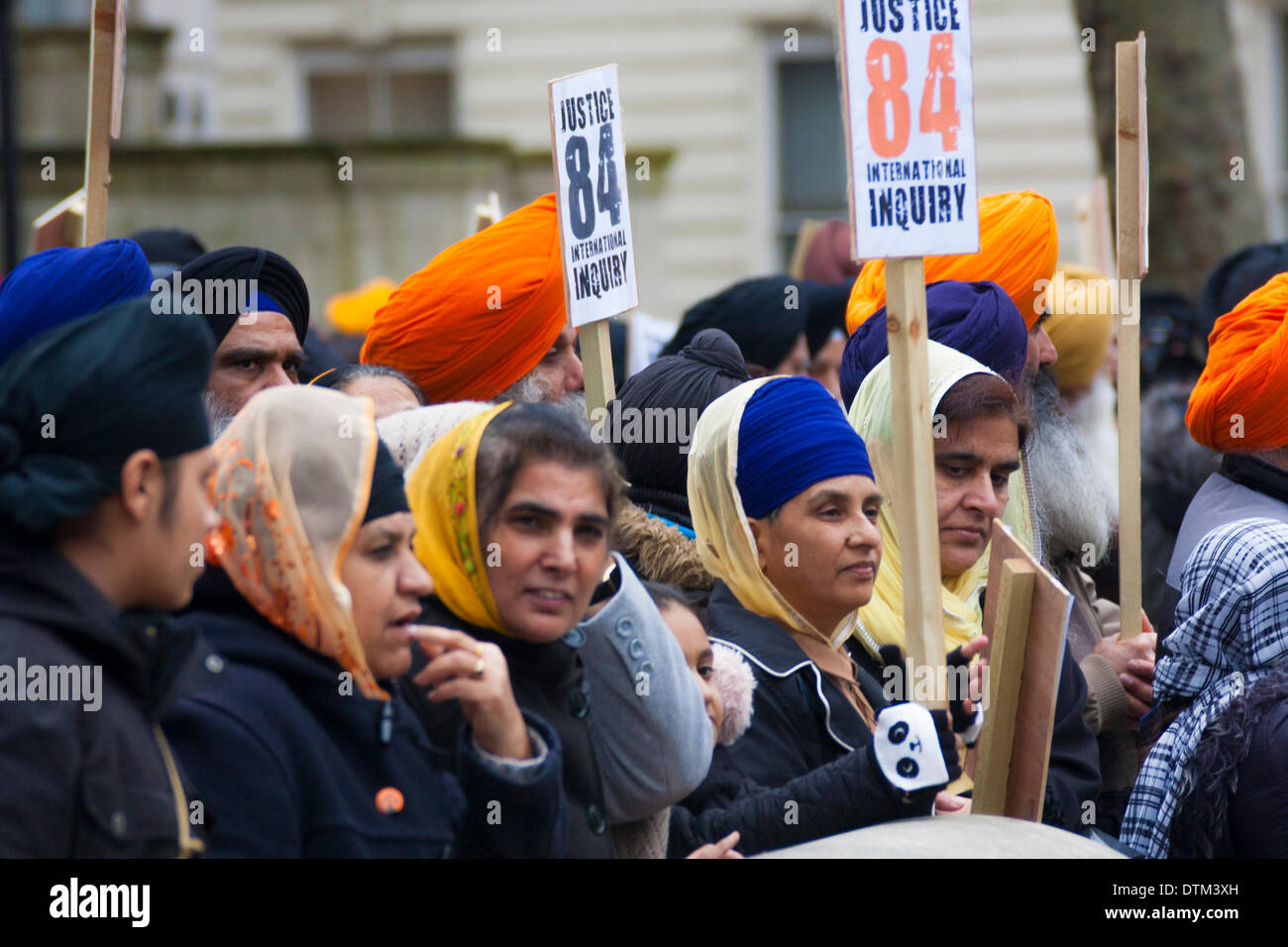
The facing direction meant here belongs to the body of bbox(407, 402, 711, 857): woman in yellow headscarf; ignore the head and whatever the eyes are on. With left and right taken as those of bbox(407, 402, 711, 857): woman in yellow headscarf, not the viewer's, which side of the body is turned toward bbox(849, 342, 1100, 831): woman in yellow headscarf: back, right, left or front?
left

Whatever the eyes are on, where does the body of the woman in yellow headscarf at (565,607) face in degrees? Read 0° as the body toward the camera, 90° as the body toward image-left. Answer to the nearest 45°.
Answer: approximately 315°

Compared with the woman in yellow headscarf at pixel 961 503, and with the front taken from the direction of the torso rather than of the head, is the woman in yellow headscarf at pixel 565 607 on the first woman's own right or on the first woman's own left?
on the first woman's own right
